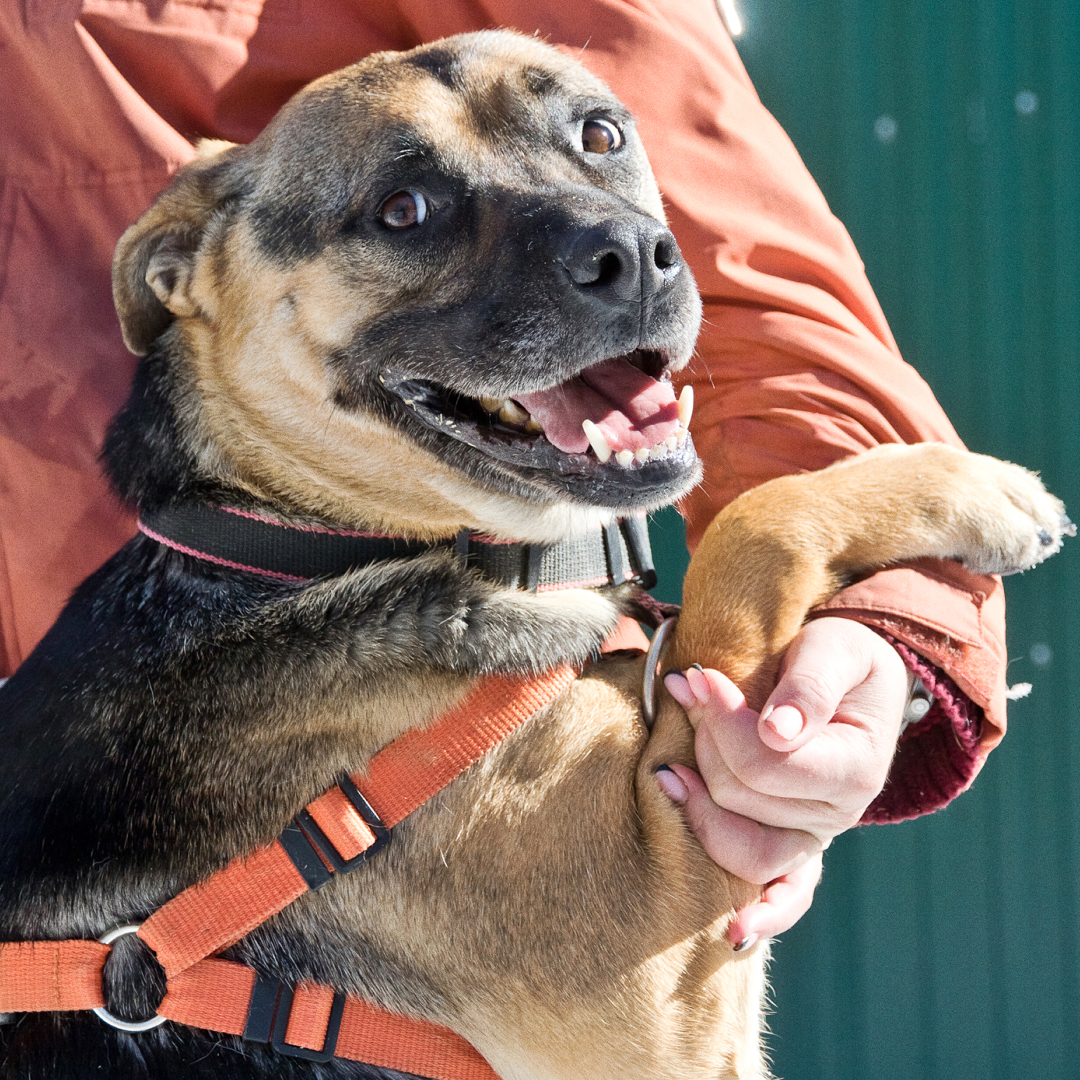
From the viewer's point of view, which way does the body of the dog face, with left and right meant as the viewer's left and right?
facing the viewer and to the right of the viewer
